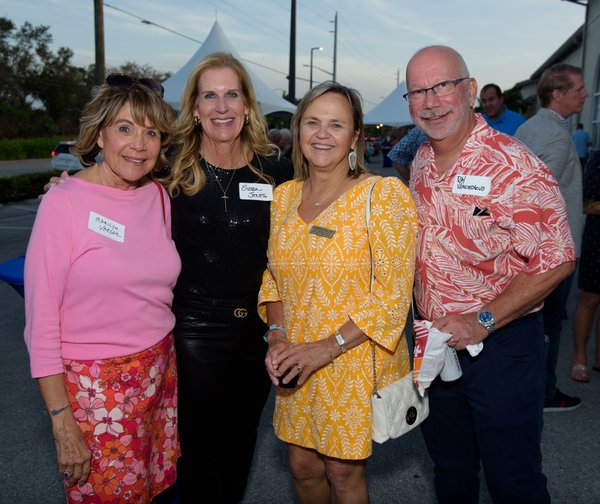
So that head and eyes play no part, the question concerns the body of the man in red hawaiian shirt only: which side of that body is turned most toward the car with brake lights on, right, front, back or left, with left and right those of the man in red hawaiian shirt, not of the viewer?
right

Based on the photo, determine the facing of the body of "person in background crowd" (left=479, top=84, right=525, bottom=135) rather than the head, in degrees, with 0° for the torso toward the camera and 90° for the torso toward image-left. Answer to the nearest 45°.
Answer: approximately 45°

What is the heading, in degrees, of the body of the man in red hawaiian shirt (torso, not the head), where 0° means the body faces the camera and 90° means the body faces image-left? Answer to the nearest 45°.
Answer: approximately 45°

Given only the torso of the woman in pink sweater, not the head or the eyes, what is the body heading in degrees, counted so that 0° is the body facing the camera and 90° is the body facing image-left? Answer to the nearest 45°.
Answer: approximately 315°

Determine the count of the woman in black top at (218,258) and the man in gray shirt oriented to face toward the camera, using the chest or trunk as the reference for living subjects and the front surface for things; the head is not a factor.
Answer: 1

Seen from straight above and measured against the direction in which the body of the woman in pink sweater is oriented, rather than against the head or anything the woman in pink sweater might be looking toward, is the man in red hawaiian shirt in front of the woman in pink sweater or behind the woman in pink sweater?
in front

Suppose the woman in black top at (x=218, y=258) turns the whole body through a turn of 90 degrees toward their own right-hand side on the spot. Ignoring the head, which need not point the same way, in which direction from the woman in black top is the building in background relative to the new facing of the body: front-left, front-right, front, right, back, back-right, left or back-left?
back-right
